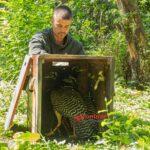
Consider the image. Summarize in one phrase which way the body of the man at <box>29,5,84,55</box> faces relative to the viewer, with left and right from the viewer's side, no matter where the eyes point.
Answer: facing the viewer
